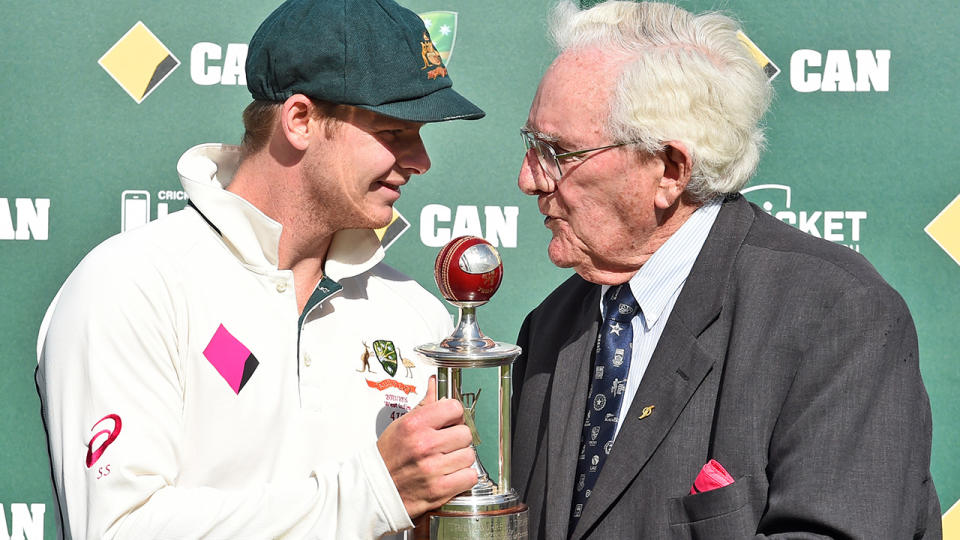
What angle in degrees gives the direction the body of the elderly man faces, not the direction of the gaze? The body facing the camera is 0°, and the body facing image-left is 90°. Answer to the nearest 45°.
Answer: approximately 45°

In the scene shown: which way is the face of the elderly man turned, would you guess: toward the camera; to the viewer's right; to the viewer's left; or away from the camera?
to the viewer's left
